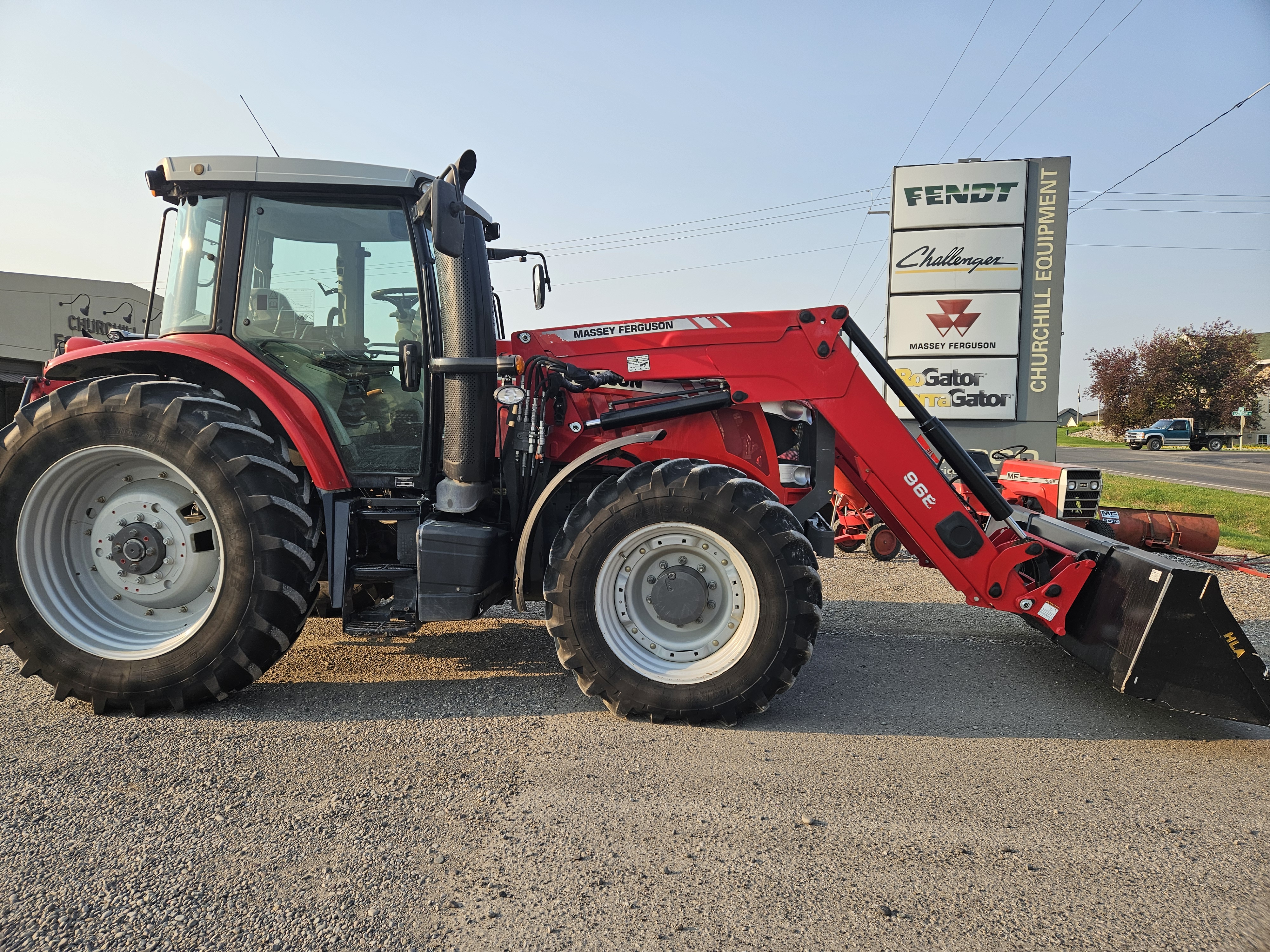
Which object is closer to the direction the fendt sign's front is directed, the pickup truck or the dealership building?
the dealership building

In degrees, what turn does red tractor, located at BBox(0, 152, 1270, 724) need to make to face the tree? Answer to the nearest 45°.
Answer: approximately 45° to its left

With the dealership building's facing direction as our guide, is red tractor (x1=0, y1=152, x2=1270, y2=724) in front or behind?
in front

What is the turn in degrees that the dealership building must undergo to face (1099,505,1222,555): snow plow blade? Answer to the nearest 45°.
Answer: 0° — it already faces it

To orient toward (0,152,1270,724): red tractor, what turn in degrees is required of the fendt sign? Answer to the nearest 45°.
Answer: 0° — it already faces it

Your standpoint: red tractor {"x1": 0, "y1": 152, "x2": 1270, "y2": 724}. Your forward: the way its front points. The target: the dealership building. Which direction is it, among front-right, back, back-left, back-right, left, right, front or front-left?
back-left

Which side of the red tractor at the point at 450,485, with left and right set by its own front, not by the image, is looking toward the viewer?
right

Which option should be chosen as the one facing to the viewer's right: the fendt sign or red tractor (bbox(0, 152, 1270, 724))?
the red tractor

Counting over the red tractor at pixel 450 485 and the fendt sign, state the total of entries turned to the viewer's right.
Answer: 1

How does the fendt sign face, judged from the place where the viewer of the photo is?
facing the viewer

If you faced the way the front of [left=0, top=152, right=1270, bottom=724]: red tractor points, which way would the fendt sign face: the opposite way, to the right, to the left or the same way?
to the right
